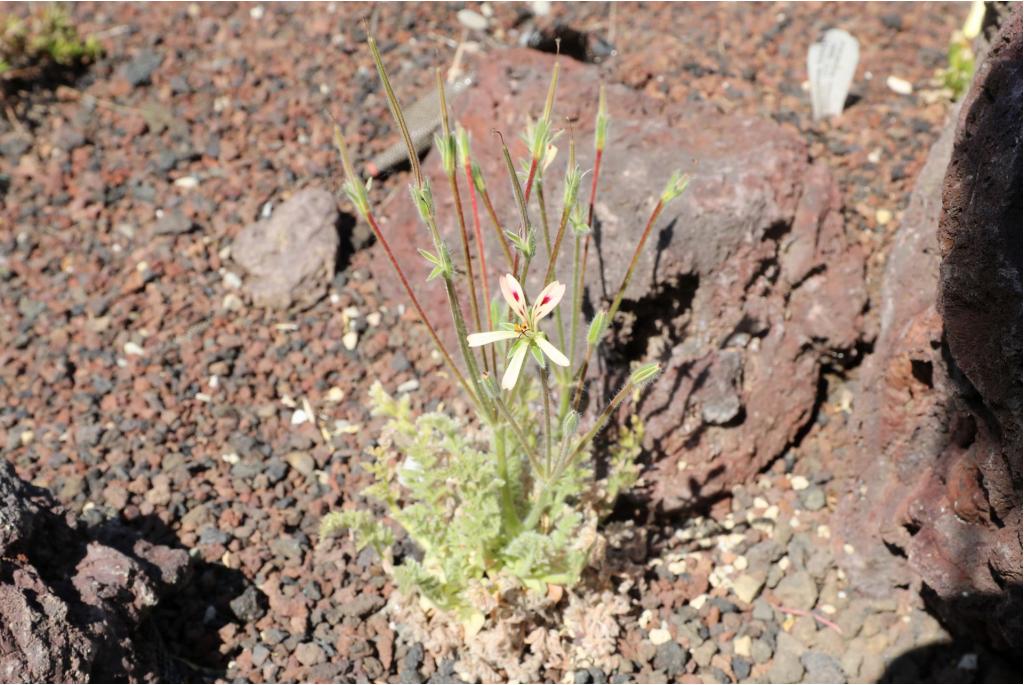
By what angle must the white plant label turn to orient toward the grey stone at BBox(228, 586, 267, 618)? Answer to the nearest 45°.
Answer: approximately 45° to its right

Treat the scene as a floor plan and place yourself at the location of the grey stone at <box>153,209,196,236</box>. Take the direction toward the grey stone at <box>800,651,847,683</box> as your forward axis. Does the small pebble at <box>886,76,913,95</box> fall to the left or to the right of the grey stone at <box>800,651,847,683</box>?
left

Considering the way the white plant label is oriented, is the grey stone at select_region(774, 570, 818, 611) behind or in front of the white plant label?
in front

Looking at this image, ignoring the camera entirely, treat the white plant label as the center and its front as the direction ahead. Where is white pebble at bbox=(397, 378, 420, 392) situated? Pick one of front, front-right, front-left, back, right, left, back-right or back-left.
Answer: front-right

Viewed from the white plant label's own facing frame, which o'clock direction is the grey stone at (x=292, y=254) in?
The grey stone is roughly at 2 o'clock from the white plant label.

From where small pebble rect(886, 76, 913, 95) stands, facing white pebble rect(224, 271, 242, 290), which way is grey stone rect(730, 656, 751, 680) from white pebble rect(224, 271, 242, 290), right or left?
left

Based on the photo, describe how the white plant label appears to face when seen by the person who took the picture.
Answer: facing the viewer

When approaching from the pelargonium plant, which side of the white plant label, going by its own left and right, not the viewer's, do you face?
front

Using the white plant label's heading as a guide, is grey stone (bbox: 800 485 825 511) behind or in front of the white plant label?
in front

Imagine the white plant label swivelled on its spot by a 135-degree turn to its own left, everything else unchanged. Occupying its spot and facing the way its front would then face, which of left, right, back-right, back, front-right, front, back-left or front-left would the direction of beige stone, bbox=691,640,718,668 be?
back-right

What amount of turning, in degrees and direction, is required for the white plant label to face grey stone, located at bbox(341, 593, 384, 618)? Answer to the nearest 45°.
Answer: approximately 45° to its right

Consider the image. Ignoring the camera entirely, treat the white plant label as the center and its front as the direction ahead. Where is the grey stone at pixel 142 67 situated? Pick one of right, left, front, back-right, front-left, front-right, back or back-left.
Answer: right

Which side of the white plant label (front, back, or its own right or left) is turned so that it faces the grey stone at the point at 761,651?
front

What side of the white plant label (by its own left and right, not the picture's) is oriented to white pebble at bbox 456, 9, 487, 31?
right

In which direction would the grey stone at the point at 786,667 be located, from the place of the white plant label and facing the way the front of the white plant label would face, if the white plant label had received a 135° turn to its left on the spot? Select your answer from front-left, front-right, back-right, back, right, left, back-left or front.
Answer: back-right

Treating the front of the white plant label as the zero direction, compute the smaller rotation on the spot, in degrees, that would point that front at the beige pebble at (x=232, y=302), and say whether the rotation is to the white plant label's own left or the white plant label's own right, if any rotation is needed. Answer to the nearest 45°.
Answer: approximately 45° to the white plant label's own right

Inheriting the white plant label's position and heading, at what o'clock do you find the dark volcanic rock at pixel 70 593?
The dark volcanic rock is roughly at 1 o'clock from the white plant label.

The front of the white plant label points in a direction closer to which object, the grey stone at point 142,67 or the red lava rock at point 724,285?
the red lava rock
